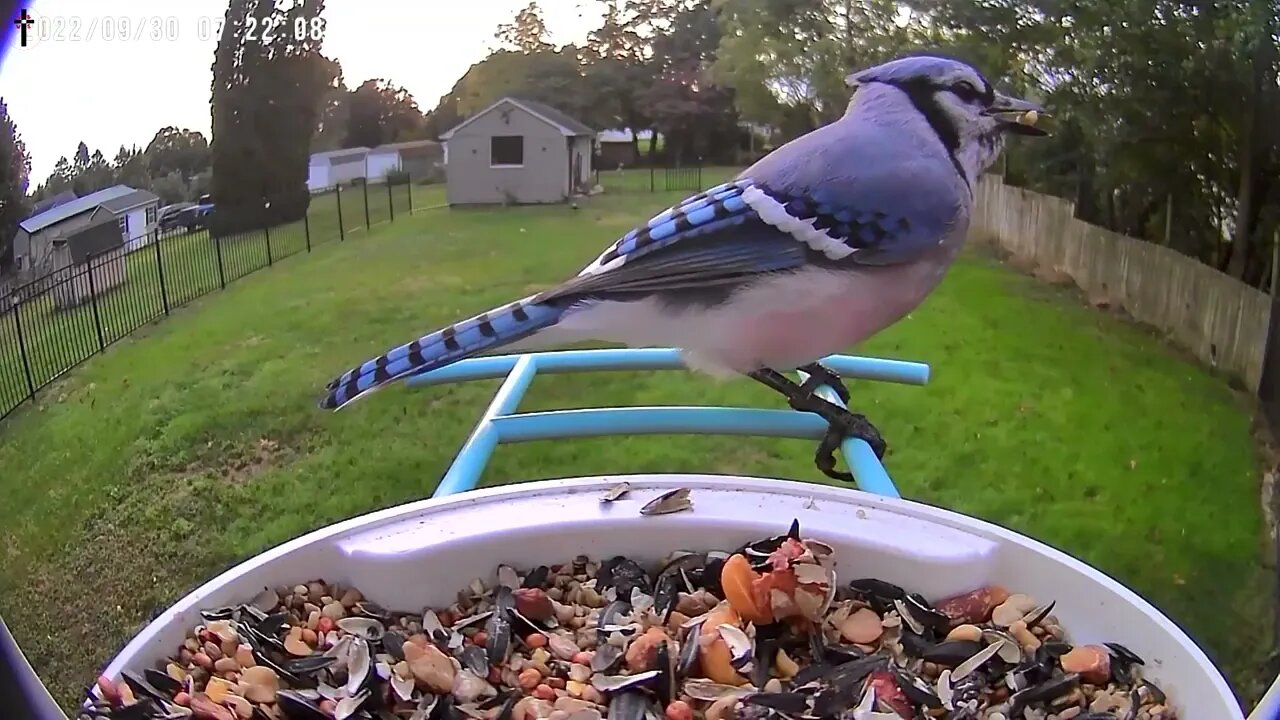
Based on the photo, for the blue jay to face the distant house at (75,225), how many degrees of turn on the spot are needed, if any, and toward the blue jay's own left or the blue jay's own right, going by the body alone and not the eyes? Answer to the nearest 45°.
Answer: approximately 180°

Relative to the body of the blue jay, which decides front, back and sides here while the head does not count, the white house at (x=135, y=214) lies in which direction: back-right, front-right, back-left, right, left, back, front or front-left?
back

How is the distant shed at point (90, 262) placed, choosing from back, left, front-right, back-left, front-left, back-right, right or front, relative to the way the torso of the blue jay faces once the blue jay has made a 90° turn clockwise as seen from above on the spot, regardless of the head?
right

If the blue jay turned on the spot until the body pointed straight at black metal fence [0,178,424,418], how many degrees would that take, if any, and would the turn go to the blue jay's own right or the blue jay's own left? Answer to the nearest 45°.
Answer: approximately 180°

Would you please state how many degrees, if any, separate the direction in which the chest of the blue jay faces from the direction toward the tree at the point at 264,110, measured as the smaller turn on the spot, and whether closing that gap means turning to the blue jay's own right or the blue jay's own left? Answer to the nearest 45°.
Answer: approximately 180°

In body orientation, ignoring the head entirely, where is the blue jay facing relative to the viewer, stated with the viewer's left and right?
facing to the right of the viewer
